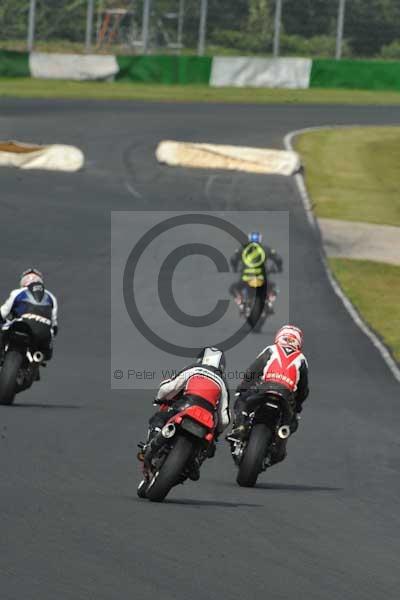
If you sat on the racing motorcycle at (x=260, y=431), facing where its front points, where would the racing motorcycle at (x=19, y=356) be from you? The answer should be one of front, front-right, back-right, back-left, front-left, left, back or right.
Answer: front-left

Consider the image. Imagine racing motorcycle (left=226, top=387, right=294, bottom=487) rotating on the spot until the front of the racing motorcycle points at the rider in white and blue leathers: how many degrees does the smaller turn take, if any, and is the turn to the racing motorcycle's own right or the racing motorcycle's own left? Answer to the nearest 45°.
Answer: approximately 45° to the racing motorcycle's own left

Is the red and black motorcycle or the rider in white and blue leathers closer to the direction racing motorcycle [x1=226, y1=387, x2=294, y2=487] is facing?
the rider in white and blue leathers

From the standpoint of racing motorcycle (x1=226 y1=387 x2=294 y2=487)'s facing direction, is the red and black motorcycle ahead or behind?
behind

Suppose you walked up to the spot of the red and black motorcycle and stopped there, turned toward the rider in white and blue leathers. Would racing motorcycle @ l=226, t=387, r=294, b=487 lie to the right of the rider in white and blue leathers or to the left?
right

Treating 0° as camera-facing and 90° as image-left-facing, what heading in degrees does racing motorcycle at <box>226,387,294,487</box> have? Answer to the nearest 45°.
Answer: approximately 180°
